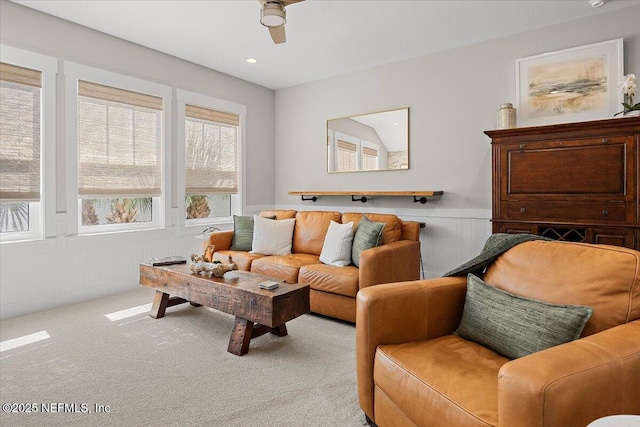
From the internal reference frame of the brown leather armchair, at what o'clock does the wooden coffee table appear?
The wooden coffee table is roughly at 2 o'clock from the brown leather armchair.

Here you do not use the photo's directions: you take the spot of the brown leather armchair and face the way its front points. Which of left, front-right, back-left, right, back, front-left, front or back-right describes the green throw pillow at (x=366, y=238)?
right

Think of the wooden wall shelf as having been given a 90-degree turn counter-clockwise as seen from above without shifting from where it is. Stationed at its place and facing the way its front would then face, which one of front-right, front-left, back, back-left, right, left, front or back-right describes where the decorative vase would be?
front

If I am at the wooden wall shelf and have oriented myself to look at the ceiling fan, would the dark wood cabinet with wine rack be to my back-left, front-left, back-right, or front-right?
front-left

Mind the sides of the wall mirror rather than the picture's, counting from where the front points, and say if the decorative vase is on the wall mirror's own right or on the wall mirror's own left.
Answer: on the wall mirror's own left

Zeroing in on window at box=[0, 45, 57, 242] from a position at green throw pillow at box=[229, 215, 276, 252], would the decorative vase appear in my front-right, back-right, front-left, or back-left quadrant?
back-left

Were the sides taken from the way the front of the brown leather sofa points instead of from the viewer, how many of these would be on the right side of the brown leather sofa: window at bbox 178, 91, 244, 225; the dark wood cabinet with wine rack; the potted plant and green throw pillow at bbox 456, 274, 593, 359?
1

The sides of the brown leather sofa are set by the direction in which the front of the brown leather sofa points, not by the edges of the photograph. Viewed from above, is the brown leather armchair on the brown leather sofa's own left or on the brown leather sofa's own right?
on the brown leather sofa's own left

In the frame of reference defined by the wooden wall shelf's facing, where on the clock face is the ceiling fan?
The ceiling fan is roughly at 11 o'clock from the wooden wall shelf.

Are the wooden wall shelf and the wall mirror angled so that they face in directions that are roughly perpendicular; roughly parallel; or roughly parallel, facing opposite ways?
roughly parallel

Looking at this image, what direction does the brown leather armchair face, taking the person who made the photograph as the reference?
facing the viewer and to the left of the viewer

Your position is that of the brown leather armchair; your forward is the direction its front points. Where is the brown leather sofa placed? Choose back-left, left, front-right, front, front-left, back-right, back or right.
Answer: right

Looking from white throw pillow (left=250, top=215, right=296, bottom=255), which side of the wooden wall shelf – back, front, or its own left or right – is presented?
front

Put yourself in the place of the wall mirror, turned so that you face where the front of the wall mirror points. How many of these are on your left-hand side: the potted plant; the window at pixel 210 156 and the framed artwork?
2

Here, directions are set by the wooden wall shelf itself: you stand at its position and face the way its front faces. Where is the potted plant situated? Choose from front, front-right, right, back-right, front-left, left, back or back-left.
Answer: left

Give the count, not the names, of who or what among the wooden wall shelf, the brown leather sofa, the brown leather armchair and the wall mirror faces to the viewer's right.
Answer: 0

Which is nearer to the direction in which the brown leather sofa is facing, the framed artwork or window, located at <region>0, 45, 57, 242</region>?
the window

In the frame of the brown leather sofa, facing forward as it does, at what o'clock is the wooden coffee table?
The wooden coffee table is roughly at 12 o'clock from the brown leather sofa.
